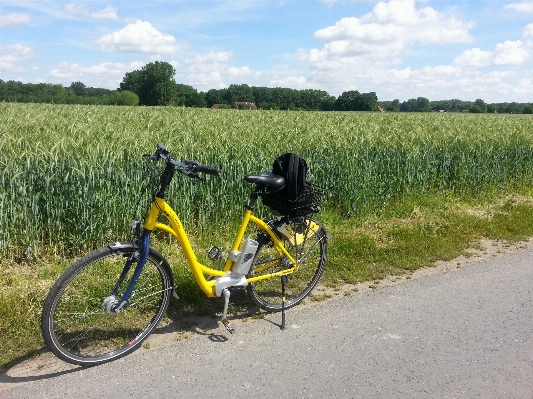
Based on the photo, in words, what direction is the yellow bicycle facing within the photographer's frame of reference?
facing the viewer and to the left of the viewer
